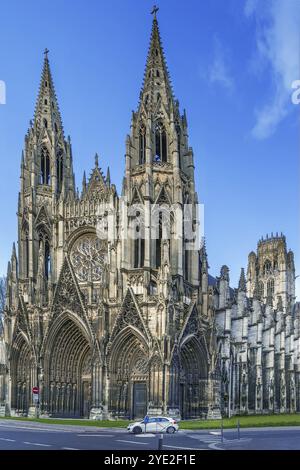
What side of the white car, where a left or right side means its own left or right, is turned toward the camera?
left
